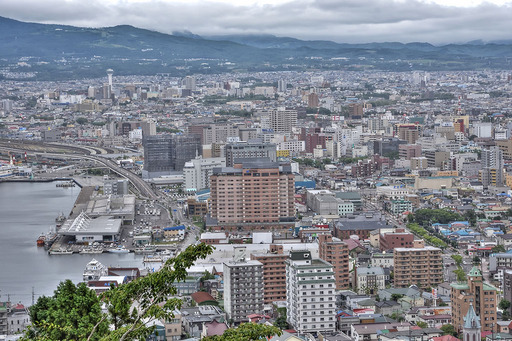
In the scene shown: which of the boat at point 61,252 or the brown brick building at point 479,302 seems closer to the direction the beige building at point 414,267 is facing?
the brown brick building

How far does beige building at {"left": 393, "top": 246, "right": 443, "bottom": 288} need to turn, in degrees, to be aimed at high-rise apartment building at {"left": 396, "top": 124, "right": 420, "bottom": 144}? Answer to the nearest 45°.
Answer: approximately 180°

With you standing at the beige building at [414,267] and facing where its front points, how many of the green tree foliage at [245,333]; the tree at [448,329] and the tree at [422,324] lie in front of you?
3

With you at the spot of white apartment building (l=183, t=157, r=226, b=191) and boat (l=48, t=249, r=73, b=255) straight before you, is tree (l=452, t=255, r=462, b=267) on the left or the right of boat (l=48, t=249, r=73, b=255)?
left

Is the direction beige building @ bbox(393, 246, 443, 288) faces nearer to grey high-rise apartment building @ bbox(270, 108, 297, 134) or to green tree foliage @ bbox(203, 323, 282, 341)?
the green tree foliage

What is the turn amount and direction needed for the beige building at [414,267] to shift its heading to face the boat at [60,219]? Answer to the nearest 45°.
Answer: approximately 135° to its right

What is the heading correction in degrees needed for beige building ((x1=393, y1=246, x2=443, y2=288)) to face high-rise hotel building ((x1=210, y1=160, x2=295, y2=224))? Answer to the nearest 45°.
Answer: approximately 135° to its right

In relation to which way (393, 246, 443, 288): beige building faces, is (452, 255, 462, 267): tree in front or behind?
behind

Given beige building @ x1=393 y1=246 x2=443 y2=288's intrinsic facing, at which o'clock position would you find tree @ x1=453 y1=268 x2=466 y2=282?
The tree is roughly at 8 o'clock from the beige building.

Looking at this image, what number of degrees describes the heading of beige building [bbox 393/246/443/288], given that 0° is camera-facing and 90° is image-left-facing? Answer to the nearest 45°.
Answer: approximately 0°

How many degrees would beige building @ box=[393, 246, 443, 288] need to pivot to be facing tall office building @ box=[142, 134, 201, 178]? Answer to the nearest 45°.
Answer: approximately 135° to its right

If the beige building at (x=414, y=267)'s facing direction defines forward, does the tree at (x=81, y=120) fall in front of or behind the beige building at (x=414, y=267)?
behind
